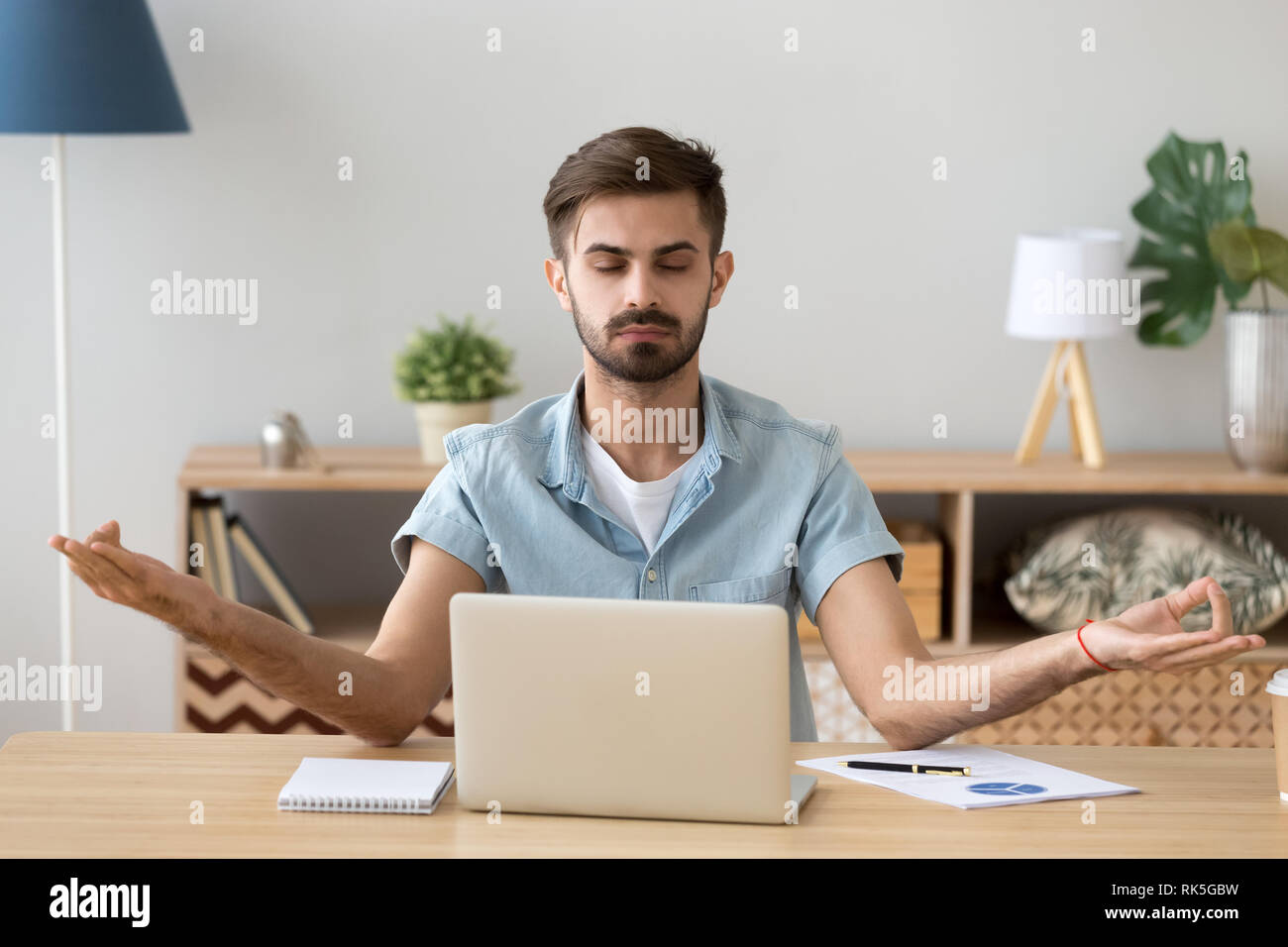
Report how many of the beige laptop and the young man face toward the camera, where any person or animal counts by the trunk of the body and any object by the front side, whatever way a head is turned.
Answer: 1

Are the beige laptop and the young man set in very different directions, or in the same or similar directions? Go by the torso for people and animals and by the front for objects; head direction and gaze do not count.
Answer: very different directions

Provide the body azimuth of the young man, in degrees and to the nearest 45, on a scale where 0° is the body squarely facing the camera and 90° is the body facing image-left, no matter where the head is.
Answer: approximately 0°

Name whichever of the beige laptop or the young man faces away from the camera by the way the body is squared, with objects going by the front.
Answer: the beige laptop

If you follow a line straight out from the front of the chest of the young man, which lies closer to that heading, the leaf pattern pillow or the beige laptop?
the beige laptop

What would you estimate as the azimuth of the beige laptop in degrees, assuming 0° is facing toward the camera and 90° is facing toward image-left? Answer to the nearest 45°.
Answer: approximately 180°

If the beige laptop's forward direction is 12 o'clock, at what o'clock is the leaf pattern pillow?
The leaf pattern pillow is roughly at 1 o'clock from the beige laptop.

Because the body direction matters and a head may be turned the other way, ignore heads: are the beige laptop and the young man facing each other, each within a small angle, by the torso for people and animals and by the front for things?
yes

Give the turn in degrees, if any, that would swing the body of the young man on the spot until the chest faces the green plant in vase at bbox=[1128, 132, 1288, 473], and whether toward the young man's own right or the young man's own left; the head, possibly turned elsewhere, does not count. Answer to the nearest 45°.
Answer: approximately 135° to the young man's own left
